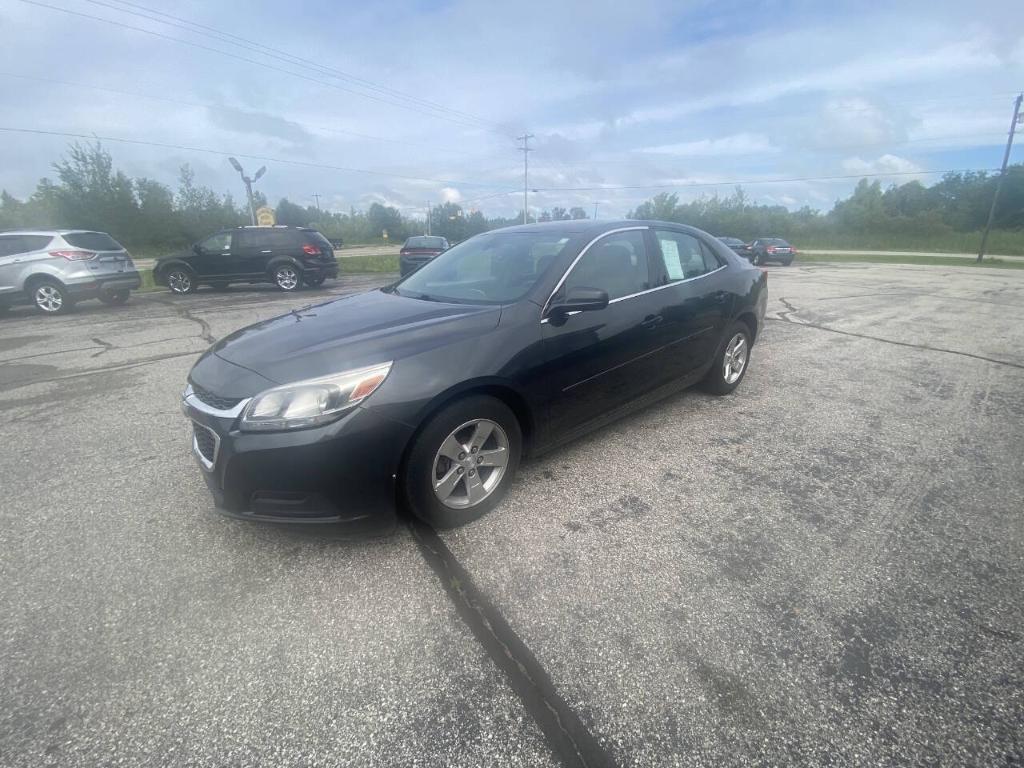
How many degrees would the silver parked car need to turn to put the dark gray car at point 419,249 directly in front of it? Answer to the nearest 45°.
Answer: approximately 135° to its right

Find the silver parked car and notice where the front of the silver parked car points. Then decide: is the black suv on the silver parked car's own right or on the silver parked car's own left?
on the silver parked car's own right

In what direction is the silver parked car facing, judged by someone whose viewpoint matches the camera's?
facing away from the viewer and to the left of the viewer
